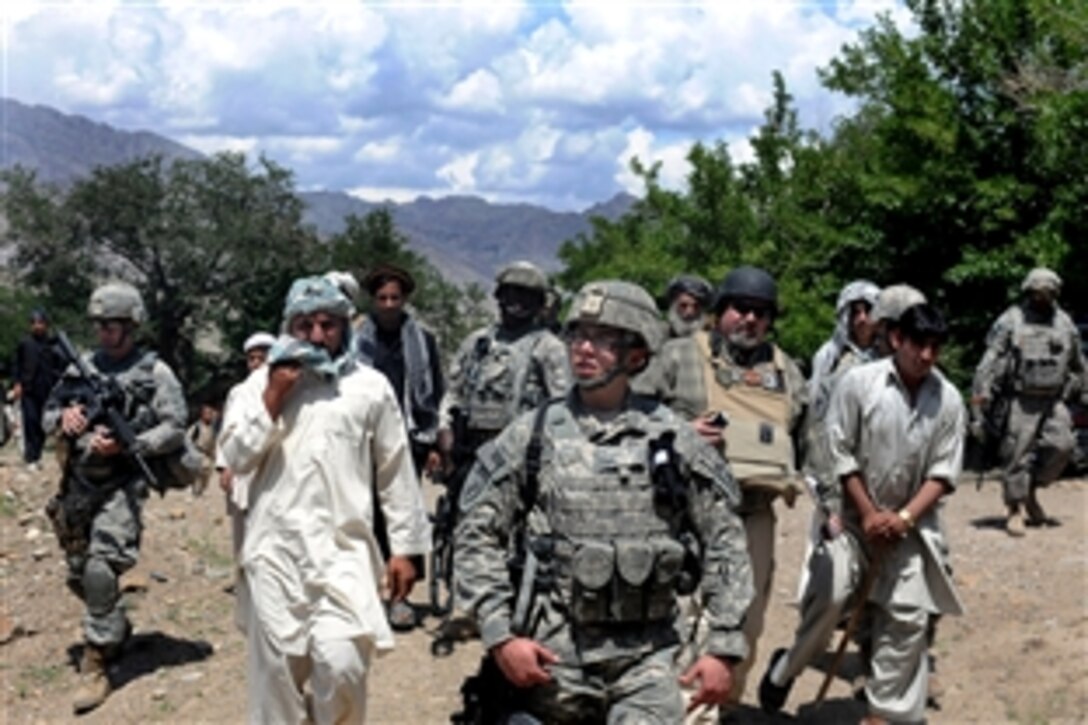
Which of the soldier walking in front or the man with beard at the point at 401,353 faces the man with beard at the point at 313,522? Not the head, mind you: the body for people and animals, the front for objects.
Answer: the man with beard at the point at 401,353

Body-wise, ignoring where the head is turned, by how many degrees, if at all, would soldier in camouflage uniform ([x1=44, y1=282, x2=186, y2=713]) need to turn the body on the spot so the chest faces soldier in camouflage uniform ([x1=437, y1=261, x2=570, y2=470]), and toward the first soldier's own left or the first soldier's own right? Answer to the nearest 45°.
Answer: approximately 135° to the first soldier's own left

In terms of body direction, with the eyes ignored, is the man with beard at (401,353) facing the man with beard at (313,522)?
yes

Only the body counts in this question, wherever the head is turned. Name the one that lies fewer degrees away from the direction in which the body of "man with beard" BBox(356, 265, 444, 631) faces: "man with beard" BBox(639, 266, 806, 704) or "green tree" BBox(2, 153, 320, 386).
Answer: the man with beard

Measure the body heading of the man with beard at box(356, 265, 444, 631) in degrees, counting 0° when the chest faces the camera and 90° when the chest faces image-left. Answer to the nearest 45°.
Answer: approximately 0°

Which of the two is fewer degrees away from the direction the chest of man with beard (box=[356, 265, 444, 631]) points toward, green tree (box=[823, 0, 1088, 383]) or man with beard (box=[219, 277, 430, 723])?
the man with beard

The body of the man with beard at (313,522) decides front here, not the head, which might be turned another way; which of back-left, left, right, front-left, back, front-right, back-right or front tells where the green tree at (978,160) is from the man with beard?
back-left

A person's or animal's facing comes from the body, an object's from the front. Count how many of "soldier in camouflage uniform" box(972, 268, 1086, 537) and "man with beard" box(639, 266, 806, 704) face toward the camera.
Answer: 2

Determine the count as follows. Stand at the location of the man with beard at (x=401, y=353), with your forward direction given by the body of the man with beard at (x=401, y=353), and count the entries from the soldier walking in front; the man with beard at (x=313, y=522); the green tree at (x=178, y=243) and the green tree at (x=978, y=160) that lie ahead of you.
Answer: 2
